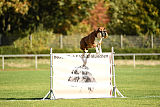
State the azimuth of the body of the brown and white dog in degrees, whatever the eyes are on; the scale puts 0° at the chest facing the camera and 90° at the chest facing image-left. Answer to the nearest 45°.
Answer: approximately 315°

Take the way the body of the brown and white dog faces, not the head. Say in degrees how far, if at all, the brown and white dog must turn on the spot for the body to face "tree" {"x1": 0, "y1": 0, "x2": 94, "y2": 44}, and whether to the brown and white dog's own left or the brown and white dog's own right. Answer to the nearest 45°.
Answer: approximately 135° to the brown and white dog's own left

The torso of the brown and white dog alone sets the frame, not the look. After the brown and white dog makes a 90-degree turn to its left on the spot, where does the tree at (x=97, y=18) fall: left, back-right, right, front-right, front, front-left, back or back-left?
front-left
